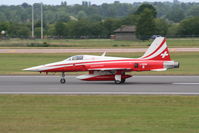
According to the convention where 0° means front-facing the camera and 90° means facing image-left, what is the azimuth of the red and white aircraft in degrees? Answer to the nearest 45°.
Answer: approximately 90°
